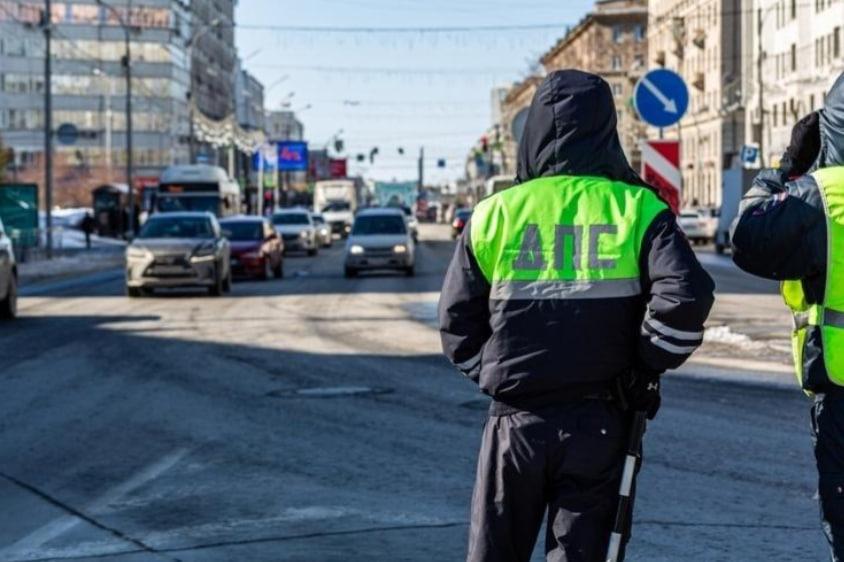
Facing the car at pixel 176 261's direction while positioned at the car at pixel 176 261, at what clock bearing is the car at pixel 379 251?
the car at pixel 379 251 is roughly at 7 o'clock from the car at pixel 176 261.

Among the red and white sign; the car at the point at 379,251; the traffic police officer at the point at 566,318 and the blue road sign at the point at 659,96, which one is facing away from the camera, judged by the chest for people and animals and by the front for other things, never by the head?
the traffic police officer

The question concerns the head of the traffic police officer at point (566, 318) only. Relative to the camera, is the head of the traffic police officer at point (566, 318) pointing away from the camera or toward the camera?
away from the camera

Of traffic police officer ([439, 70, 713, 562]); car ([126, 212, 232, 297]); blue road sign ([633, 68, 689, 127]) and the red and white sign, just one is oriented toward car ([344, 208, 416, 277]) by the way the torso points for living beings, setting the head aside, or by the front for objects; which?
the traffic police officer

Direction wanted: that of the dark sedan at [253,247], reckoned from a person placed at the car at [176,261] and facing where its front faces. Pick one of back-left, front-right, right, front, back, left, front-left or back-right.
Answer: back

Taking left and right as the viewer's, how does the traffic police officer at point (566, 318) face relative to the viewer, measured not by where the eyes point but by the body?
facing away from the viewer

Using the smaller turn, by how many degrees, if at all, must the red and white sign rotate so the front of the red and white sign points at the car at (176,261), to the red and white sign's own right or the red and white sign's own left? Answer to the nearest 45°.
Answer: approximately 135° to the red and white sign's own right

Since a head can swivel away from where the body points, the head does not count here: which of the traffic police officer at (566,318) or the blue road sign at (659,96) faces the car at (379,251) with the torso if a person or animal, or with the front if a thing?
the traffic police officer

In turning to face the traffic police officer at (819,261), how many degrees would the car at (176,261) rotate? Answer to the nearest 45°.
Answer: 0° — it already faces them
